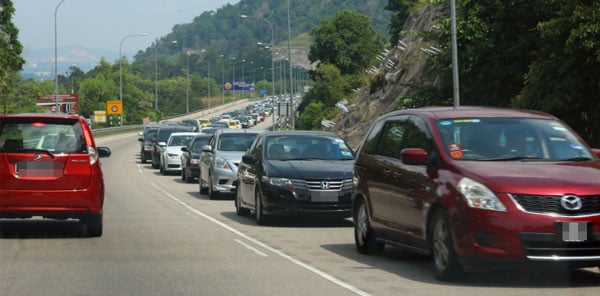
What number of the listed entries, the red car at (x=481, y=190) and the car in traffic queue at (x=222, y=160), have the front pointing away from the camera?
0

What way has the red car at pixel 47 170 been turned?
away from the camera

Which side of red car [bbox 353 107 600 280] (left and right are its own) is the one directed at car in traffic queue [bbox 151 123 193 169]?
back

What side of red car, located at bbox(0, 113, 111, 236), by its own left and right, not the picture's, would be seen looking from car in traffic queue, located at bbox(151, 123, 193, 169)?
front

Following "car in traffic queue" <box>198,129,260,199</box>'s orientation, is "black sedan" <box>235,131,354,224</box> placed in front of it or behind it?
in front

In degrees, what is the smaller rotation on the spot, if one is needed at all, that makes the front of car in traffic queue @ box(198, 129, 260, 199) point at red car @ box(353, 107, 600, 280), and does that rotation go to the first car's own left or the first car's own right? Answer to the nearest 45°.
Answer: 0° — it already faces it

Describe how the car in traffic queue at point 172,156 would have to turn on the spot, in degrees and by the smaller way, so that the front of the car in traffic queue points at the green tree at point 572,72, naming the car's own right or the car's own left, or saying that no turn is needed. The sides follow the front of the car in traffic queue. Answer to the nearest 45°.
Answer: approximately 45° to the car's own left

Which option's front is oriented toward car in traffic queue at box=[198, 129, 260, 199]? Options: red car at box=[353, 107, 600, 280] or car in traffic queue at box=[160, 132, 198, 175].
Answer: car in traffic queue at box=[160, 132, 198, 175]
